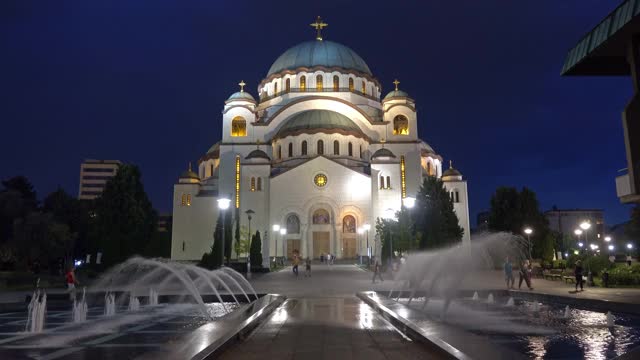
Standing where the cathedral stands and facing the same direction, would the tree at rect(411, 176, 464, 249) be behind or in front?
in front

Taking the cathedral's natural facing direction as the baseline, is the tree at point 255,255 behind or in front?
in front

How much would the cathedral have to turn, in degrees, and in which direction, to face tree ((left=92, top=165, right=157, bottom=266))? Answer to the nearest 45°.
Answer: approximately 45° to its right

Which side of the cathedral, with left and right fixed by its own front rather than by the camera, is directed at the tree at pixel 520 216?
left

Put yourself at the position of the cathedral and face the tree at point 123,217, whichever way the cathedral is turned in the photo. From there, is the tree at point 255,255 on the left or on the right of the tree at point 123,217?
left

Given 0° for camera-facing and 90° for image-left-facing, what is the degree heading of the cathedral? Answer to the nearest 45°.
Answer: approximately 0°
